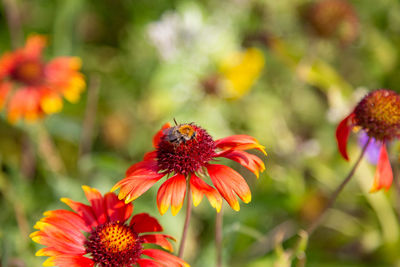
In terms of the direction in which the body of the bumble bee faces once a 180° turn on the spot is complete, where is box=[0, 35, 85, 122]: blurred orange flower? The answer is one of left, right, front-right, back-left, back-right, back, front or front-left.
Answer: front-right

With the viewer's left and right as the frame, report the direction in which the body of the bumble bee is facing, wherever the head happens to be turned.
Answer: facing to the right of the viewer

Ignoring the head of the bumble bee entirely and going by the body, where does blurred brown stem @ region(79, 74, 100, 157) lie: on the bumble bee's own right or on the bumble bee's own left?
on the bumble bee's own left
